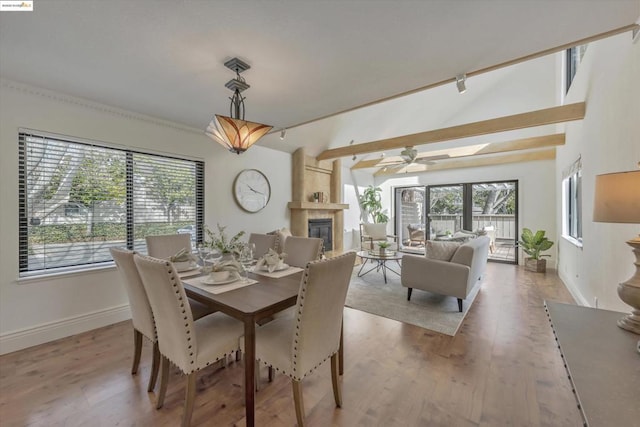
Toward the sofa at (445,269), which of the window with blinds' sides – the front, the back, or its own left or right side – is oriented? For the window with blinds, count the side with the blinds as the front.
front

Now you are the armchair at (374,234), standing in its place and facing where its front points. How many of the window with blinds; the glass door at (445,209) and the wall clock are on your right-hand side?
2

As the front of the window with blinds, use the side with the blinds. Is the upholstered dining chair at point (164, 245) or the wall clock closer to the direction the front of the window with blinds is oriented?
the upholstered dining chair

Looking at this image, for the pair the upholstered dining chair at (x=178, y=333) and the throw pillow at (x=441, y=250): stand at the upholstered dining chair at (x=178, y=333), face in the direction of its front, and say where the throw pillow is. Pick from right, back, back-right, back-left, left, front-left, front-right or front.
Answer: front-right

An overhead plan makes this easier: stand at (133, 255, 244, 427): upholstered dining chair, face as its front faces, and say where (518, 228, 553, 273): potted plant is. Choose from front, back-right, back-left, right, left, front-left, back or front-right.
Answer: front-right

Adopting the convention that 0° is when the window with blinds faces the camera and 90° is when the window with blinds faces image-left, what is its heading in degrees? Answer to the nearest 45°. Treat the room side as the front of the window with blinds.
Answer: approximately 315°

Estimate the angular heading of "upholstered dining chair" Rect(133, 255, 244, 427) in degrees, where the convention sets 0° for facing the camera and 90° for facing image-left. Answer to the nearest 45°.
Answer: approximately 225°

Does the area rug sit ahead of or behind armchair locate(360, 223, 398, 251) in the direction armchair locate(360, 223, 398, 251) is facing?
ahead

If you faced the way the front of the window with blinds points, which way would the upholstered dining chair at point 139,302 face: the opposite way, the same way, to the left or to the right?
to the left

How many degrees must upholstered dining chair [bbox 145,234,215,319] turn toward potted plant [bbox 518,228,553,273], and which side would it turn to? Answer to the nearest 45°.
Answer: approximately 45° to its left

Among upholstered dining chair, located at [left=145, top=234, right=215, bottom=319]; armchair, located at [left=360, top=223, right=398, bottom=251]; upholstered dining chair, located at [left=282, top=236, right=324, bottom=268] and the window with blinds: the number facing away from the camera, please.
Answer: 0

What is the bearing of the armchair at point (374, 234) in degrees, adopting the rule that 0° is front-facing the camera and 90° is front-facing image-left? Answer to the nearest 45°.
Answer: approximately 315°

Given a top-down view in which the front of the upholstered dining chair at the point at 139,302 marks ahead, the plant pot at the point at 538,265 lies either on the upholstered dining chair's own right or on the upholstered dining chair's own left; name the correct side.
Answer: on the upholstered dining chair's own right

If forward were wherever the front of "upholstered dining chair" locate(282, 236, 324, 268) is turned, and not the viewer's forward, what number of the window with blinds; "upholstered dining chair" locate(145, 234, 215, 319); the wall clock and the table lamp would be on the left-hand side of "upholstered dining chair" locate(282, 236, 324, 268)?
1
